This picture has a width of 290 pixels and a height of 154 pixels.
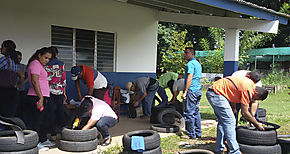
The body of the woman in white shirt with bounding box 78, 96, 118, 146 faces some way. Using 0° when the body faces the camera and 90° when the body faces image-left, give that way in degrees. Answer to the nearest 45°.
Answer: approximately 90°

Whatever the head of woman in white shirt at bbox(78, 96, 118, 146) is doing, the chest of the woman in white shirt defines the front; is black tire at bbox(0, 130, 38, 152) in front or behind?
in front

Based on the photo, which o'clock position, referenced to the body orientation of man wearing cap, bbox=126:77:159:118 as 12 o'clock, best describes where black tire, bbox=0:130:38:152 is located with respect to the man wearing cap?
The black tire is roughly at 10 o'clock from the man wearing cap.

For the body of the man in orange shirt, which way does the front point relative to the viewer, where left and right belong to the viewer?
facing to the right of the viewer

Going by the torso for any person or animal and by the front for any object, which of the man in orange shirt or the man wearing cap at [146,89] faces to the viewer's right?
the man in orange shirt

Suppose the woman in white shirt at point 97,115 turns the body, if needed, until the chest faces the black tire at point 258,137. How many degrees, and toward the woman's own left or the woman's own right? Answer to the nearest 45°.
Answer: approximately 180°

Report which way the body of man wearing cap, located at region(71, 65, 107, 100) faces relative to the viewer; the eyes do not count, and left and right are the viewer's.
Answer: facing to the left of the viewer
